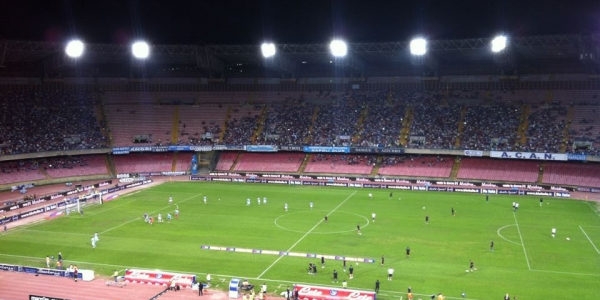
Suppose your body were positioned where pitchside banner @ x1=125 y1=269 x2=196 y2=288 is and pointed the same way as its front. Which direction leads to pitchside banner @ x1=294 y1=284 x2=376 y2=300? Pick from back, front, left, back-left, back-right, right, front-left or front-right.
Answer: front-left

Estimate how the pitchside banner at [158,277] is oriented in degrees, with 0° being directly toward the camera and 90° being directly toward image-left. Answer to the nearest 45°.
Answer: approximately 0°
